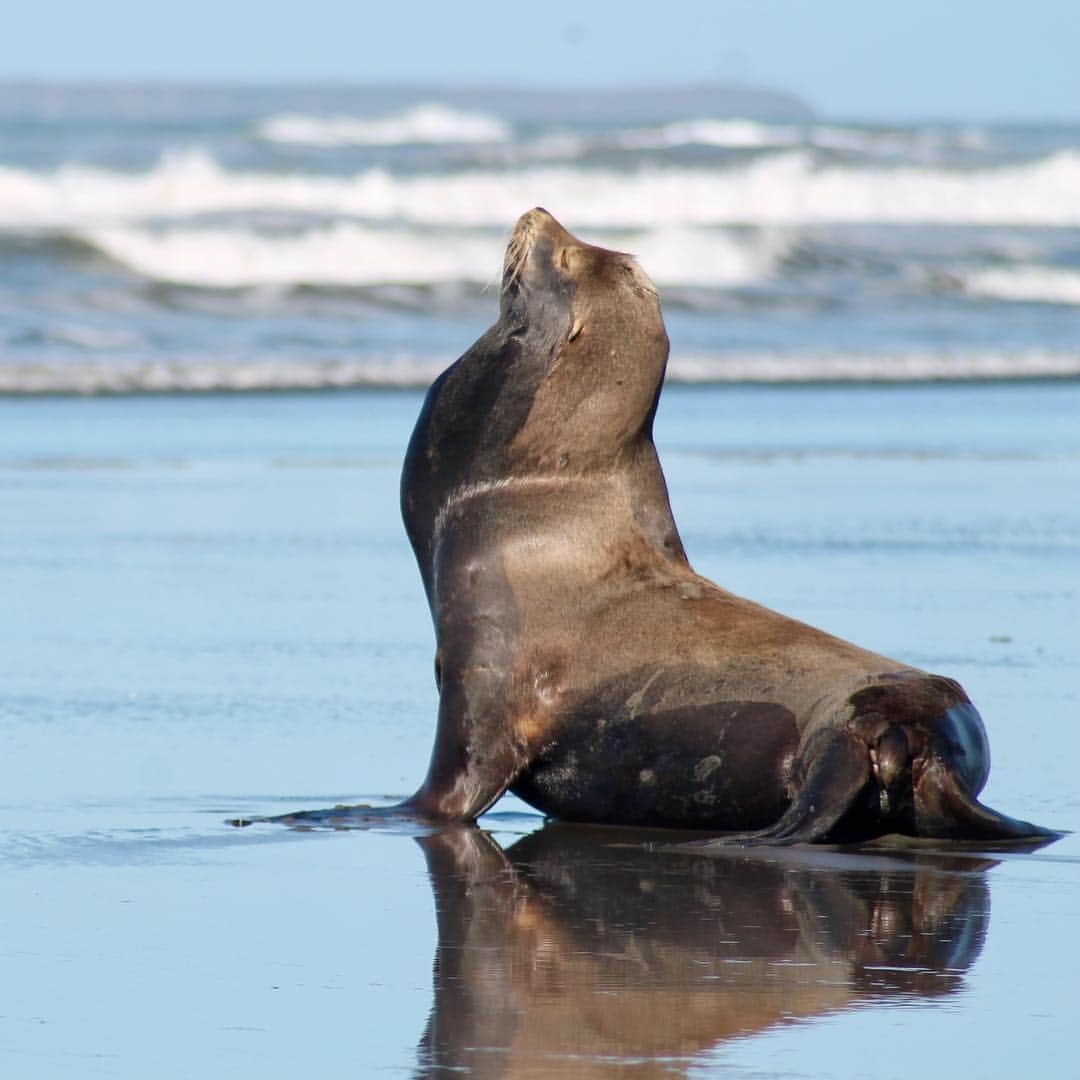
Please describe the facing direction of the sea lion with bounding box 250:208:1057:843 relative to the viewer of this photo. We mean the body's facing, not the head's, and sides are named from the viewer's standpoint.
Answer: facing away from the viewer and to the left of the viewer
